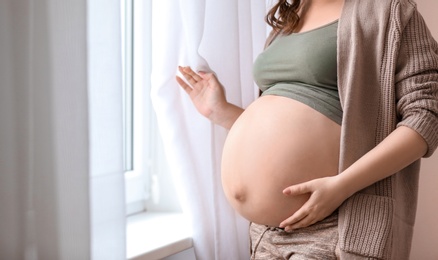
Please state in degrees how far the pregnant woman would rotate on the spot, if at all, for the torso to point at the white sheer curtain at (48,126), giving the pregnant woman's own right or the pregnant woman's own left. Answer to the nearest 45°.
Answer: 0° — they already face it

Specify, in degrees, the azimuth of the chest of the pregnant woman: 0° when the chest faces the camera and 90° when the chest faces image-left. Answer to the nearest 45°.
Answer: approximately 45°
